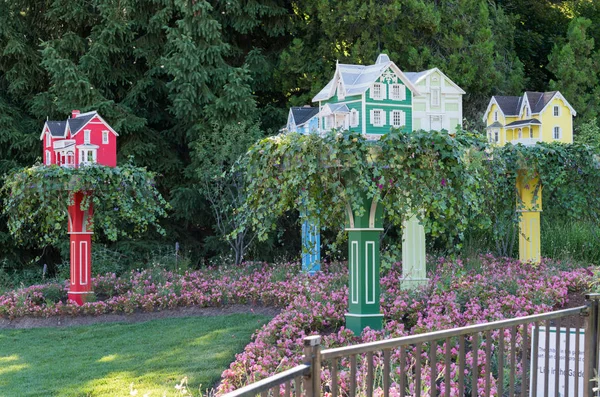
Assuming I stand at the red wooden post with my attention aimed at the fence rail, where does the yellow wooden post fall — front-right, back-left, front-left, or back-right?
front-left

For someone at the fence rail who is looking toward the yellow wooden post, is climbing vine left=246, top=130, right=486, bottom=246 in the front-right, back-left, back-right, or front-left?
front-left

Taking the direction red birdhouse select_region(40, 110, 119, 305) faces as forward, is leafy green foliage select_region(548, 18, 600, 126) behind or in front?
behind

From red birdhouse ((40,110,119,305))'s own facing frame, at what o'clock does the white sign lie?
The white sign is roughly at 10 o'clock from the red birdhouse.

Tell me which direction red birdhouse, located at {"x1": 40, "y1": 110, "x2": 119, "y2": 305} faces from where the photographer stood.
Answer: facing the viewer and to the left of the viewer

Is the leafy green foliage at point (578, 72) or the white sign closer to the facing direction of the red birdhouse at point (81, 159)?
the white sign

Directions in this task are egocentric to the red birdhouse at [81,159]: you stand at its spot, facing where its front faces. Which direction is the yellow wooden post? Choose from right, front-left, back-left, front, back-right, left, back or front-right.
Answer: back-left

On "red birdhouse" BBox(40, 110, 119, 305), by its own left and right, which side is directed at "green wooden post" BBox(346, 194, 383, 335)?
left

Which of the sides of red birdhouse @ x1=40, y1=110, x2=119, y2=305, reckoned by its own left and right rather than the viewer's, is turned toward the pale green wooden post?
left
